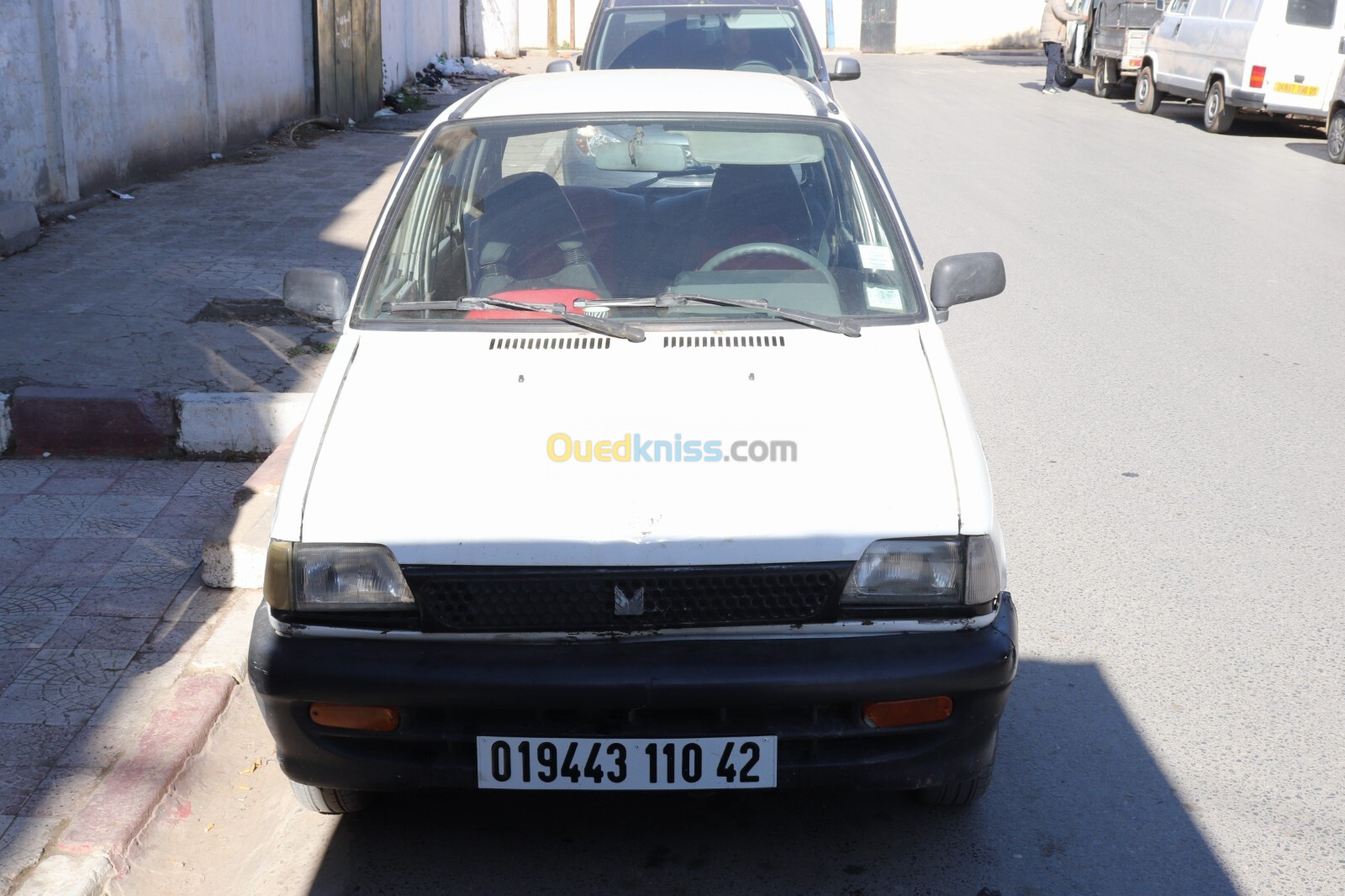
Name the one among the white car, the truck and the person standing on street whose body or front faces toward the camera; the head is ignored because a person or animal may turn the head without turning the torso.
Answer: the white car

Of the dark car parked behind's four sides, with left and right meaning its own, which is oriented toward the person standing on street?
back

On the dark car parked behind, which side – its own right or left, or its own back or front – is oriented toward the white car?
front

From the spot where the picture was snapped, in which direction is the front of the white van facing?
facing away from the viewer and to the left of the viewer

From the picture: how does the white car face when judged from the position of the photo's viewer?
facing the viewer

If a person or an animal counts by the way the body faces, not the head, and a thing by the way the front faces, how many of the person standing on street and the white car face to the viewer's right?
1

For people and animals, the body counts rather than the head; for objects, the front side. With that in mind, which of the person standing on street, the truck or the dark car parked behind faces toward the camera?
the dark car parked behind

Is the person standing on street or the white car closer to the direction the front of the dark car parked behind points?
the white car

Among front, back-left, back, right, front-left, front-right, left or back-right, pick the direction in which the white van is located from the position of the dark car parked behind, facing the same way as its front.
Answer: back-left

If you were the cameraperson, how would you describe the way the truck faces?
facing away from the viewer and to the left of the viewer

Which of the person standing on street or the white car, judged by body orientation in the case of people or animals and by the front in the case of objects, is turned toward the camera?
the white car

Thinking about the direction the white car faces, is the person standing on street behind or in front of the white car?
behind

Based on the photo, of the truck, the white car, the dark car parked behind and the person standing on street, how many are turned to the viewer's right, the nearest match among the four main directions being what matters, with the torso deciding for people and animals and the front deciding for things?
1

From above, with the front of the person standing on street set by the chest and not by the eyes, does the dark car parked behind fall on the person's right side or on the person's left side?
on the person's right side

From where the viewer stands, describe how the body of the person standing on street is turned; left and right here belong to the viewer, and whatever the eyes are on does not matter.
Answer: facing to the right of the viewer

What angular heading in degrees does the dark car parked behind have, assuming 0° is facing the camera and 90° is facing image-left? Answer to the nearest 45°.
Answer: approximately 0°
